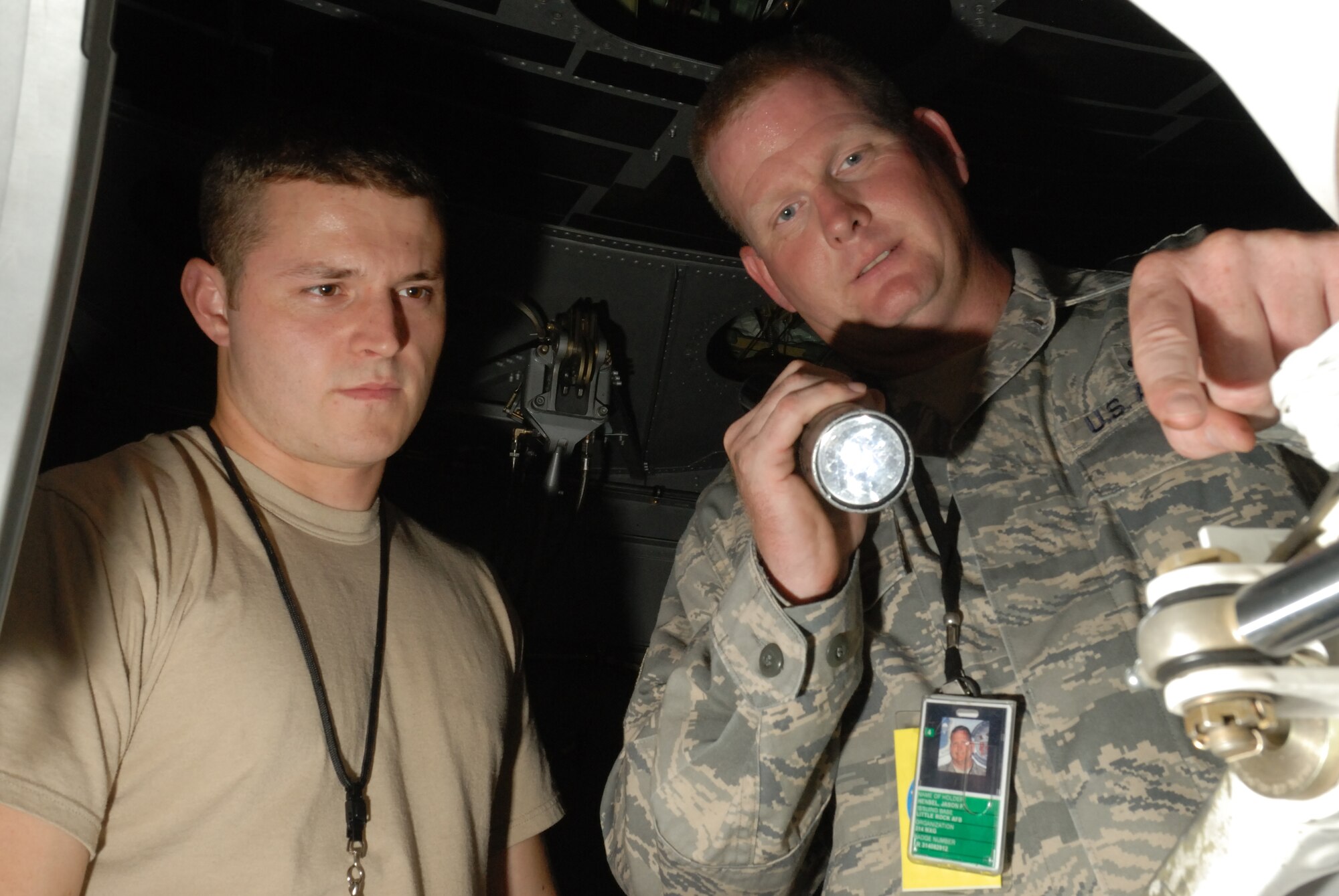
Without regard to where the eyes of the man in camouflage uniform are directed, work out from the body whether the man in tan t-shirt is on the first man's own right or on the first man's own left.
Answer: on the first man's own right

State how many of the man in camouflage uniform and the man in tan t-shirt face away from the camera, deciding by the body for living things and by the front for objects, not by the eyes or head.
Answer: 0

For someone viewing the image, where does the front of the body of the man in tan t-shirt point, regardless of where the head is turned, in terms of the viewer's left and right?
facing the viewer and to the right of the viewer

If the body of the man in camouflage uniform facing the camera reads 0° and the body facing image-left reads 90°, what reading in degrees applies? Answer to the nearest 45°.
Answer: approximately 0°
